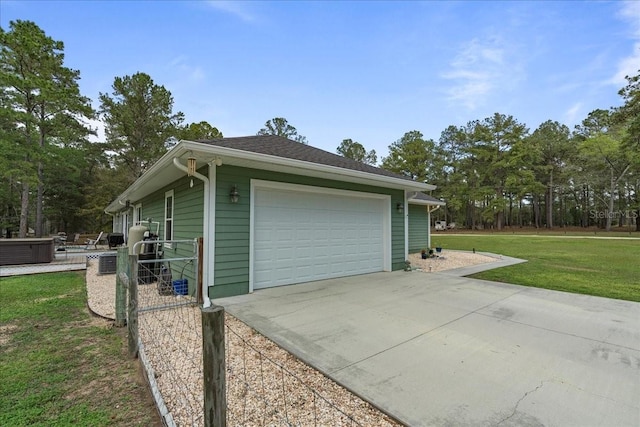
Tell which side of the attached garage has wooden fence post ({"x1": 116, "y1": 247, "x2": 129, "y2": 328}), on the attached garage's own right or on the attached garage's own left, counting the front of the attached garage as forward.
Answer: on the attached garage's own right

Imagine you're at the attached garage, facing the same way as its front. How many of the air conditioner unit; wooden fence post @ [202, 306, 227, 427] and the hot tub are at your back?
2

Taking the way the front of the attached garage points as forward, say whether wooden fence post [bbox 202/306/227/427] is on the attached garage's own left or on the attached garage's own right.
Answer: on the attached garage's own right

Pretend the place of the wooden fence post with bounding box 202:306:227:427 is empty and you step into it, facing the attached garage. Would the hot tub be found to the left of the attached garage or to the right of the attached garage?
left

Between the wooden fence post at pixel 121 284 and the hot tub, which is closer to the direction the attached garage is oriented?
the wooden fence post

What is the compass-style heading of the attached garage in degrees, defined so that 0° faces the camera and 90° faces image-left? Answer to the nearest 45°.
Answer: approximately 315°

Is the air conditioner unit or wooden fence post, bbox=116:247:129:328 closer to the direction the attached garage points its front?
the wooden fence post

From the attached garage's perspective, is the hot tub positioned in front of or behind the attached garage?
behind
